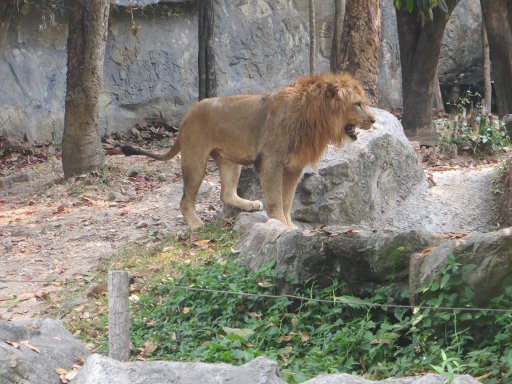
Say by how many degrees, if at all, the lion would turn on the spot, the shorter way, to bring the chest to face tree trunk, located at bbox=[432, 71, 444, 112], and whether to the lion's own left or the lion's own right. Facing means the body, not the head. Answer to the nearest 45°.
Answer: approximately 90° to the lion's own left

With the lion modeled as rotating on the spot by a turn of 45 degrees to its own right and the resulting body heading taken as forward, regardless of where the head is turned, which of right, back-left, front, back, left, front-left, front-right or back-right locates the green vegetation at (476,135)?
left

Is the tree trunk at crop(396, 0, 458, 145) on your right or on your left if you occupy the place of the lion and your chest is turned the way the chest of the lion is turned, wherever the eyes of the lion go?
on your left

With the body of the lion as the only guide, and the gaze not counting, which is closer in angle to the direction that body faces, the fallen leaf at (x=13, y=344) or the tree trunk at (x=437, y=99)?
the tree trunk

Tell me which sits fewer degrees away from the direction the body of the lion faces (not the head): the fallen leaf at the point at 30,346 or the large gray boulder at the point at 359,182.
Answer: the large gray boulder

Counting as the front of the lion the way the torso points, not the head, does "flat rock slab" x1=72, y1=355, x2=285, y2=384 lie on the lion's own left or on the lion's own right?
on the lion's own right

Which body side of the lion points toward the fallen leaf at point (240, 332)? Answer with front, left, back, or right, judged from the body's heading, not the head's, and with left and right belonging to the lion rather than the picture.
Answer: right

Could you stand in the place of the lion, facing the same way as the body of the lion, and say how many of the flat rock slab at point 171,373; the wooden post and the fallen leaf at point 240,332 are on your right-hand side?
3

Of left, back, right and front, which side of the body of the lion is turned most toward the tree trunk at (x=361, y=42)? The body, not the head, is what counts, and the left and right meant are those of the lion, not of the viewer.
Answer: left

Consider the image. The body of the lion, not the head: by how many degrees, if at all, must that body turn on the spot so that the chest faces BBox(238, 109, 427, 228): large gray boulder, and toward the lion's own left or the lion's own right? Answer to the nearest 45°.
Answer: approximately 45° to the lion's own left

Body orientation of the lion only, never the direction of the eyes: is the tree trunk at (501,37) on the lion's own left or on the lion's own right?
on the lion's own left

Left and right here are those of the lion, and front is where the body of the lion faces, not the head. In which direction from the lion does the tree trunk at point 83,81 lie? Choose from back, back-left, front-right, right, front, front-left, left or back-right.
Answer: back-left

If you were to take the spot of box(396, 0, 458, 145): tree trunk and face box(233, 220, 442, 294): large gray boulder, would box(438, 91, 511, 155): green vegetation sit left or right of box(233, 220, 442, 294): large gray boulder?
left

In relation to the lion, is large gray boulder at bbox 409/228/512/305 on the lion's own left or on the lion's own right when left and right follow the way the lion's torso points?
on the lion's own right

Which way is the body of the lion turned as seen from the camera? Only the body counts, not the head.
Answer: to the viewer's right

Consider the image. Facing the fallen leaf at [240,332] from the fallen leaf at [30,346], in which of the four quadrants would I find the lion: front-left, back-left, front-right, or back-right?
front-left
